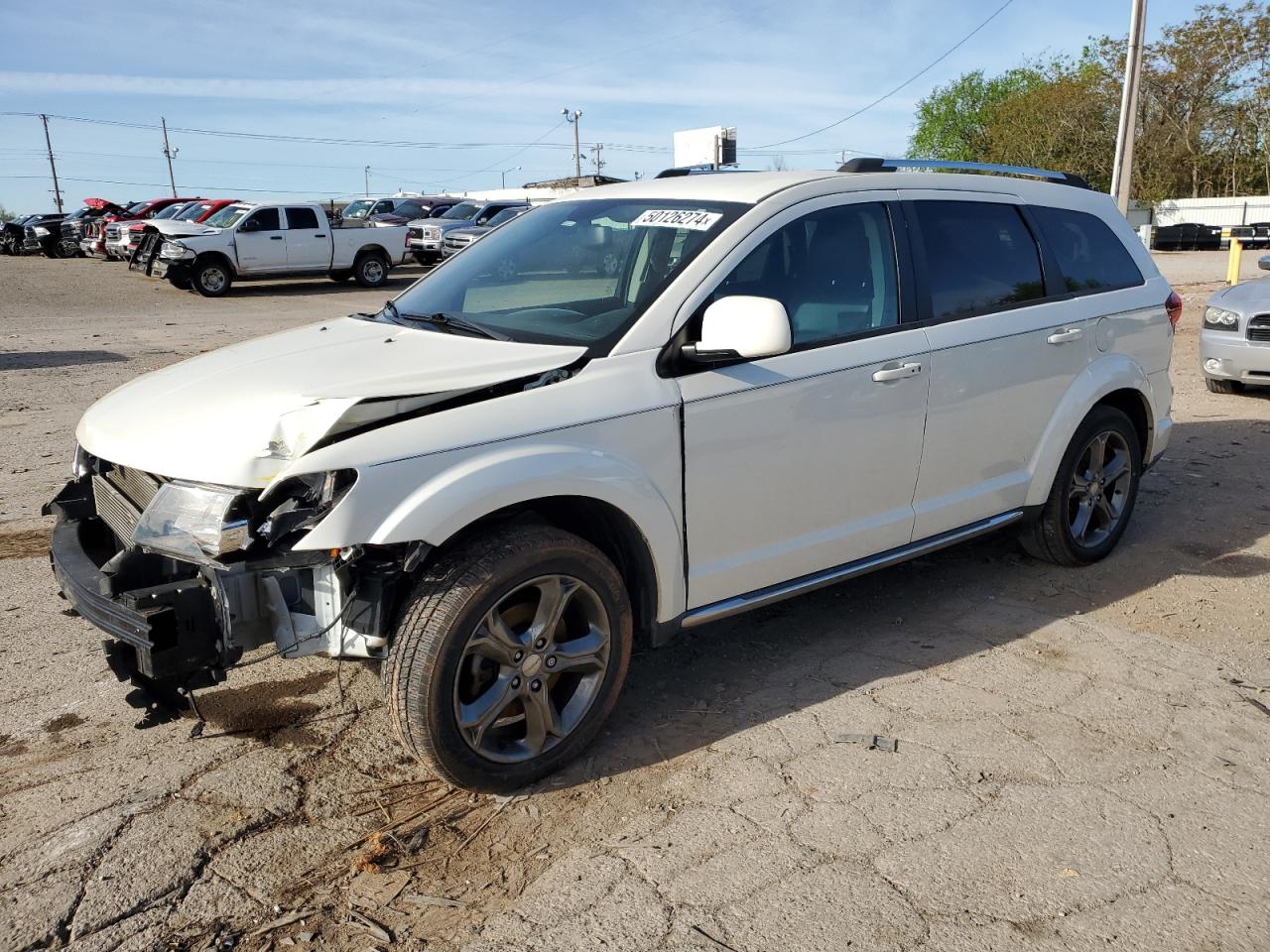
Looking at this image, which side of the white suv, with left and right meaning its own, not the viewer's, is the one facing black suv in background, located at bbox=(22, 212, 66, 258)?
right

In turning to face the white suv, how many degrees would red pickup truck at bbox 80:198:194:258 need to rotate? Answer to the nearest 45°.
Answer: approximately 45° to its left

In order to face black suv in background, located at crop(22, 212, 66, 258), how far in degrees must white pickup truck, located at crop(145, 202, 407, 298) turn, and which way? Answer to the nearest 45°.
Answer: approximately 90° to its right

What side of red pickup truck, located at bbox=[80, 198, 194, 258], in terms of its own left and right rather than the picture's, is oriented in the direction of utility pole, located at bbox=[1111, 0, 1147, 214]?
left

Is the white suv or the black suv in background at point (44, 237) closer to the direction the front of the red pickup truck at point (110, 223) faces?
the white suv

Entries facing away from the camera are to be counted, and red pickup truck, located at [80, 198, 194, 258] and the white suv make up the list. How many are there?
0

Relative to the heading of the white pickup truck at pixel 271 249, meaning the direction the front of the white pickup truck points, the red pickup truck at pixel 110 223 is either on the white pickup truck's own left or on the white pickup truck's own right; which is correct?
on the white pickup truck's own right

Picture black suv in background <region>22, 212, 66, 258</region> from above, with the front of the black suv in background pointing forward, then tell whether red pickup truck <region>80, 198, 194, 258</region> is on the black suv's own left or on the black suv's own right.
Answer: on the black suv's own left

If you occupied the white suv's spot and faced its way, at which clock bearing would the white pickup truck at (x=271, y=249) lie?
The white pickup truck is roughly at 4 o'clock from the white suv.

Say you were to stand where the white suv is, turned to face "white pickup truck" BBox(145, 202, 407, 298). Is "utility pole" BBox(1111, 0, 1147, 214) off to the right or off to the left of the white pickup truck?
right

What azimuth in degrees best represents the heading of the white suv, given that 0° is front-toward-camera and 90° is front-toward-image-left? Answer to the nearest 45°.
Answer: approximately 45°

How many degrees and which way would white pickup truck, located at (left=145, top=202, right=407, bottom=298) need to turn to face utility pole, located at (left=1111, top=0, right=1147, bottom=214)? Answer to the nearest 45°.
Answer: approximately 135° to its left

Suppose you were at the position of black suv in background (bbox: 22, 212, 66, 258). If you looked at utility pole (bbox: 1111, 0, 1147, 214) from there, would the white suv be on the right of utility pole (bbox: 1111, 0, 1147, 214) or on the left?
right

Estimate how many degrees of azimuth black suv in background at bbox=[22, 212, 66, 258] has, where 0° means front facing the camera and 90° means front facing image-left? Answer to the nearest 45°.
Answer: approximately 45°
